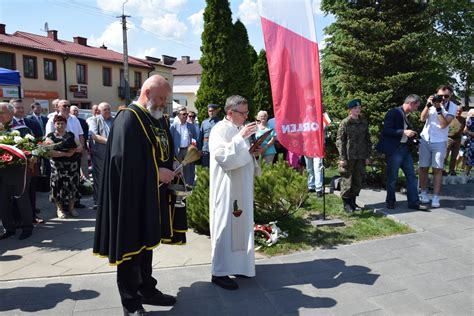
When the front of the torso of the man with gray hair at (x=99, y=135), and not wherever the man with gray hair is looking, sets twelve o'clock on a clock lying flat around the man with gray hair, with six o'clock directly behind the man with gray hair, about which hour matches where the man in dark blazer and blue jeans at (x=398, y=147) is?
The man in dark blazer and blue jeans is roughly at 11 o'clock from the man with gray hair.

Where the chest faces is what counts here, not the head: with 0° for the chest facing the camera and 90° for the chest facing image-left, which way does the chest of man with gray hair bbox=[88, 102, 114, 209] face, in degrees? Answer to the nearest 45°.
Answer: approximately 315°

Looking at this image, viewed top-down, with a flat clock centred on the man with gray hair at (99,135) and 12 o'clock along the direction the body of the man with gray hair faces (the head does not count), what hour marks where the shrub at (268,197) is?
The shrub is roughly at 10 o'clock from the man with gray hair.

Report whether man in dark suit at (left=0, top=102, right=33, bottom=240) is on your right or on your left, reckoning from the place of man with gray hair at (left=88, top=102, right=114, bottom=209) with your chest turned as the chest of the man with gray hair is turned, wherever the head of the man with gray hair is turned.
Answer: on your right

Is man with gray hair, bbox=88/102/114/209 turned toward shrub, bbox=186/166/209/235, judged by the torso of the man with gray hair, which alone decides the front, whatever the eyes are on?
yes
